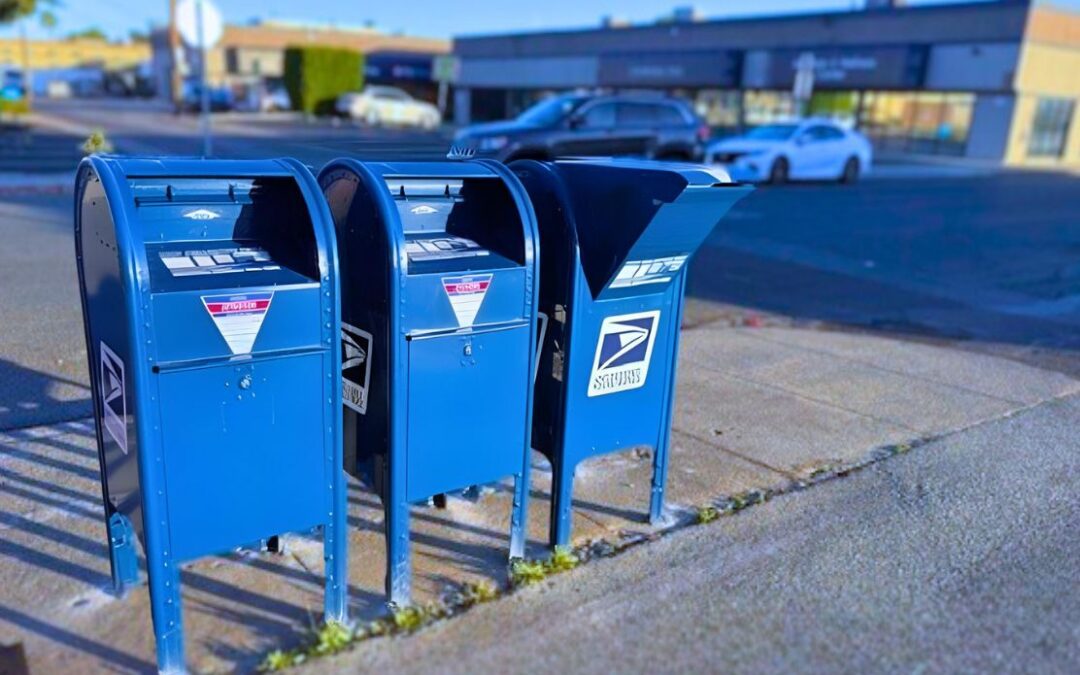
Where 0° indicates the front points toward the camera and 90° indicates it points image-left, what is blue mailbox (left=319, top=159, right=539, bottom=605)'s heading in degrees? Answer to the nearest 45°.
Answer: approximately 315°

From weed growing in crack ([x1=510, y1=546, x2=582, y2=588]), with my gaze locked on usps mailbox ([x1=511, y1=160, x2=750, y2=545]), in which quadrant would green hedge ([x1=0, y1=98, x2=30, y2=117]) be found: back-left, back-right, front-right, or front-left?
front-left

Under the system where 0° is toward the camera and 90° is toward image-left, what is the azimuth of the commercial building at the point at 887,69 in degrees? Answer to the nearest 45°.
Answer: approximately 45°

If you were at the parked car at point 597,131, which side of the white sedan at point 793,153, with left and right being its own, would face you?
front

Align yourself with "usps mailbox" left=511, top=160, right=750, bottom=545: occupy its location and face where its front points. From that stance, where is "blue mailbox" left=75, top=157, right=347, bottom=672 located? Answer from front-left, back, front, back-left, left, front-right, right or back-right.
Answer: right

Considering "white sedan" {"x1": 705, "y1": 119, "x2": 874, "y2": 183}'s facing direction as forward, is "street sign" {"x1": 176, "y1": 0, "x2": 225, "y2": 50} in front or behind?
in front

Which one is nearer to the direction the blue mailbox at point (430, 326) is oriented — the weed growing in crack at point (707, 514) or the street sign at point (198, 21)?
the weed growing in crack

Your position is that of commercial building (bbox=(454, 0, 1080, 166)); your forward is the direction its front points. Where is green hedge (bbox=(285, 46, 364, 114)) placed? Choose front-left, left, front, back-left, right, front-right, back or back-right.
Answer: front-right

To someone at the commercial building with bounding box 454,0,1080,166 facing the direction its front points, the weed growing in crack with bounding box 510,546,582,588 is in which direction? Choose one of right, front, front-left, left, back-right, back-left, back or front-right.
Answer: front-left

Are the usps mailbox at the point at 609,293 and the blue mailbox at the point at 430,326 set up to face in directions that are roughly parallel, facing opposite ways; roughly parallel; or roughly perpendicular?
roughly parallel

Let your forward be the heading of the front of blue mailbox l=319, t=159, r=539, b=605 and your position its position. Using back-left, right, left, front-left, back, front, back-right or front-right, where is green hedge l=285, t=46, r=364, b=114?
back-left

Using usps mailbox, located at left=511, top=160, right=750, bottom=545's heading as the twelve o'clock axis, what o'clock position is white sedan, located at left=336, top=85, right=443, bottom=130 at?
The white sedan is roughly at 7 o'clock from the usps mailbox.

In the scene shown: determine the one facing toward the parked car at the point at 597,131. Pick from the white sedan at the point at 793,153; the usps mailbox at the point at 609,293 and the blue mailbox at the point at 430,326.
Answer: the white sedan

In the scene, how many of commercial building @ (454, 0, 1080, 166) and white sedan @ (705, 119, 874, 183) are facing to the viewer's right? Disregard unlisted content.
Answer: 0

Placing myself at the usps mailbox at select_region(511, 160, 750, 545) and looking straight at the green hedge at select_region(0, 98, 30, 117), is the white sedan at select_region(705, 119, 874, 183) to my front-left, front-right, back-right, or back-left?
front-right

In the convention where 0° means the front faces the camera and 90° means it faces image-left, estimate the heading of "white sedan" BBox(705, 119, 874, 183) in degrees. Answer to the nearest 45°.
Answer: approximately 45°

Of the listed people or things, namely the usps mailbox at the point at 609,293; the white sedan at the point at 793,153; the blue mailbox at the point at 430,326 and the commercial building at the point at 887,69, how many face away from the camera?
0
